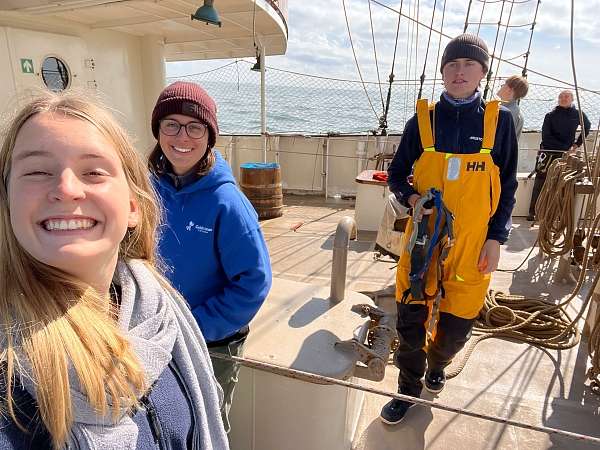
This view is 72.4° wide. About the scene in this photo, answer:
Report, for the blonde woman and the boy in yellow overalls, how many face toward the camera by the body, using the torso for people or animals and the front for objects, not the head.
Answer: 2

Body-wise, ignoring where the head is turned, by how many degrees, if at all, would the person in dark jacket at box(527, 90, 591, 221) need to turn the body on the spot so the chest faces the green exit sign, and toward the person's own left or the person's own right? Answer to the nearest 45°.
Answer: approximately 45° to the person's own right

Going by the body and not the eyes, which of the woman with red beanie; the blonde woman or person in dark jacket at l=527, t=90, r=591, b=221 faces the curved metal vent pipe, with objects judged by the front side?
the person in dark jacket

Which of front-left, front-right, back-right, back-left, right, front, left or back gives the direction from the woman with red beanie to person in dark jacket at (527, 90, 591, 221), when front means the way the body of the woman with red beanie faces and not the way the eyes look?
back

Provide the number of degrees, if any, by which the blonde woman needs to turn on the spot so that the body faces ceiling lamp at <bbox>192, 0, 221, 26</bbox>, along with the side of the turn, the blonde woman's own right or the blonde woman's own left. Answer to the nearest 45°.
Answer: approximately 180°

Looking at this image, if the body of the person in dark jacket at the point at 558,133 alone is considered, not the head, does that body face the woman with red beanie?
yes
